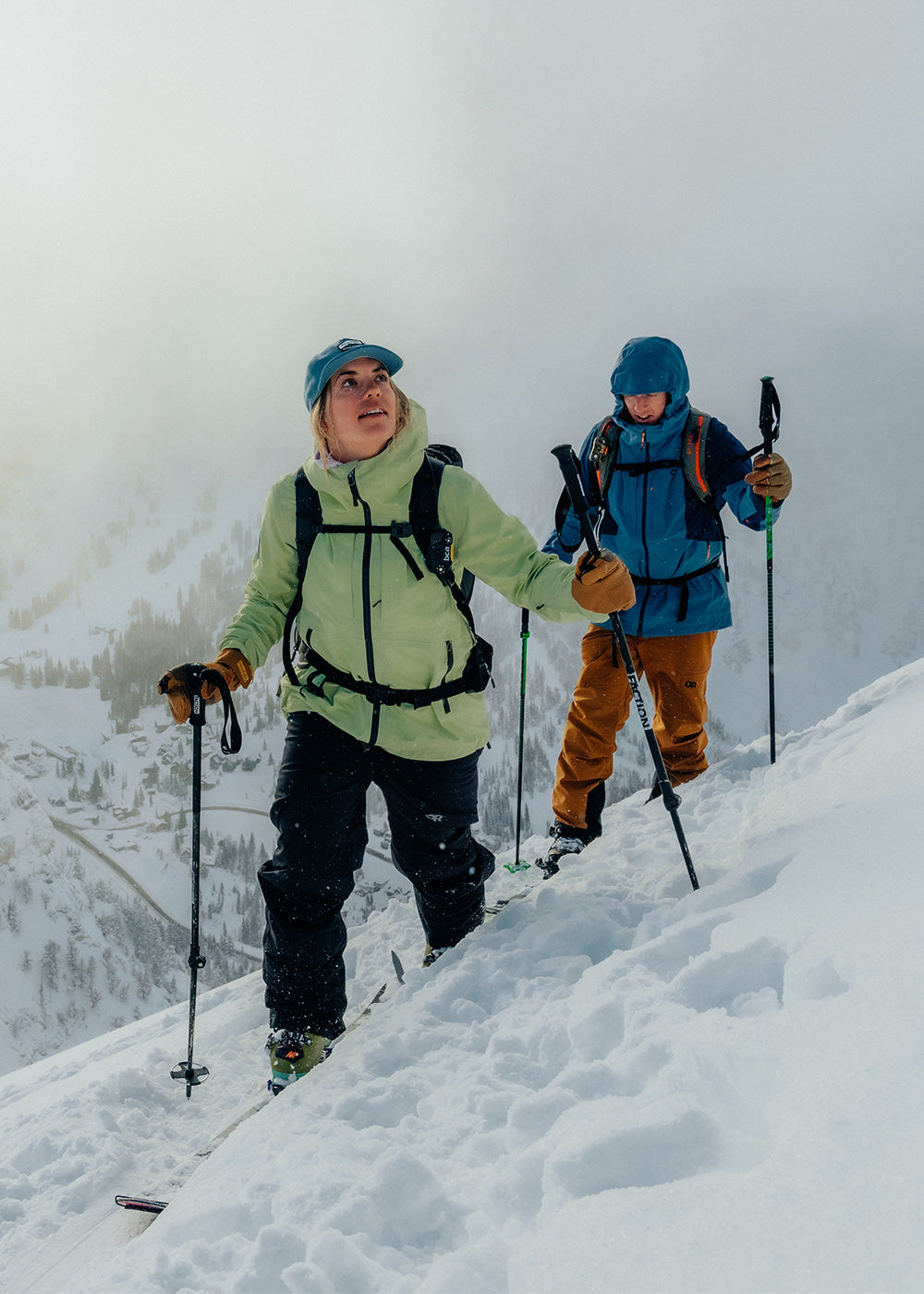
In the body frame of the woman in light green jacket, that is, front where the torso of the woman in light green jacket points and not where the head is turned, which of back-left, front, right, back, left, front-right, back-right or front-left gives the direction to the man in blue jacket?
back-left

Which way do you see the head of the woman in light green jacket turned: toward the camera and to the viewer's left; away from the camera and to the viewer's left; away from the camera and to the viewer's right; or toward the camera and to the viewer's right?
toward the camera and to the viewer's right

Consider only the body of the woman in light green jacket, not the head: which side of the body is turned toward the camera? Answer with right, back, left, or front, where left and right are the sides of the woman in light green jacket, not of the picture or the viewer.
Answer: front
